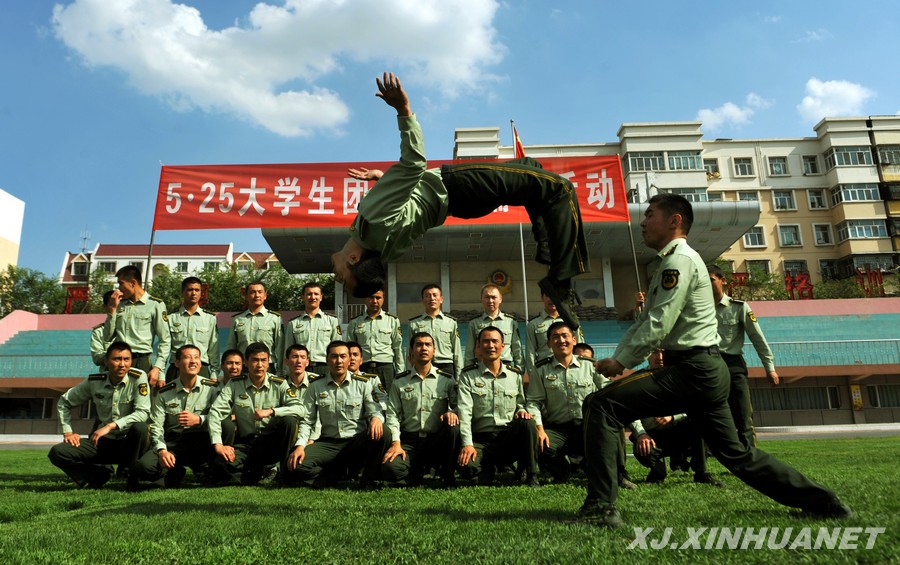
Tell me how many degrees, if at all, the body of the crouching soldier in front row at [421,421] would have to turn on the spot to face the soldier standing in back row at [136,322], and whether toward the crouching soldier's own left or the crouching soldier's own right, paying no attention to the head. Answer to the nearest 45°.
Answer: approximately 90° to the crouching soldier's own right

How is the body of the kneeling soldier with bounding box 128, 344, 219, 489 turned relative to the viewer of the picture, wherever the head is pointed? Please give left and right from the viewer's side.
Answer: facing the viewer

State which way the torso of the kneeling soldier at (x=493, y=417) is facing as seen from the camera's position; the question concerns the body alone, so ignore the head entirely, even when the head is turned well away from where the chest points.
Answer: toward the camera

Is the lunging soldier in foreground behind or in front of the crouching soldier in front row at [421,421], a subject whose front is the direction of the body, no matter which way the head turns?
in front

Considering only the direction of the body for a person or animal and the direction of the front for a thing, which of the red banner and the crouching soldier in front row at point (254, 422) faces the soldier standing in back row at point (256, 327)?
the red banner

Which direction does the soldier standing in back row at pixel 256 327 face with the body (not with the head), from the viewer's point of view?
toward the camera

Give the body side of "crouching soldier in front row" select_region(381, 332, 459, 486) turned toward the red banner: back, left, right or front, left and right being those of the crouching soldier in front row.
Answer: back

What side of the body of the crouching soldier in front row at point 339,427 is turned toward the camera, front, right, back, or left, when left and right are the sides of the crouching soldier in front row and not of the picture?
front

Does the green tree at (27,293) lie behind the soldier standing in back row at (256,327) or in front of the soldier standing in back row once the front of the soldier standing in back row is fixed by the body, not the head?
behind

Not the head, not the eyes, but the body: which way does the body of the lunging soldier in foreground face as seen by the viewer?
to the viewer's left

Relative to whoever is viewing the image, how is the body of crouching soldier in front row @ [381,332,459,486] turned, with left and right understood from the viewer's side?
facing the viewer

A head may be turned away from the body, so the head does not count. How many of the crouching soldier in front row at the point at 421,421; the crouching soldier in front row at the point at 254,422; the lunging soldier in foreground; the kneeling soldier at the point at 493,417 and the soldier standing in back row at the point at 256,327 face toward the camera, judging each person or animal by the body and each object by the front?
4
